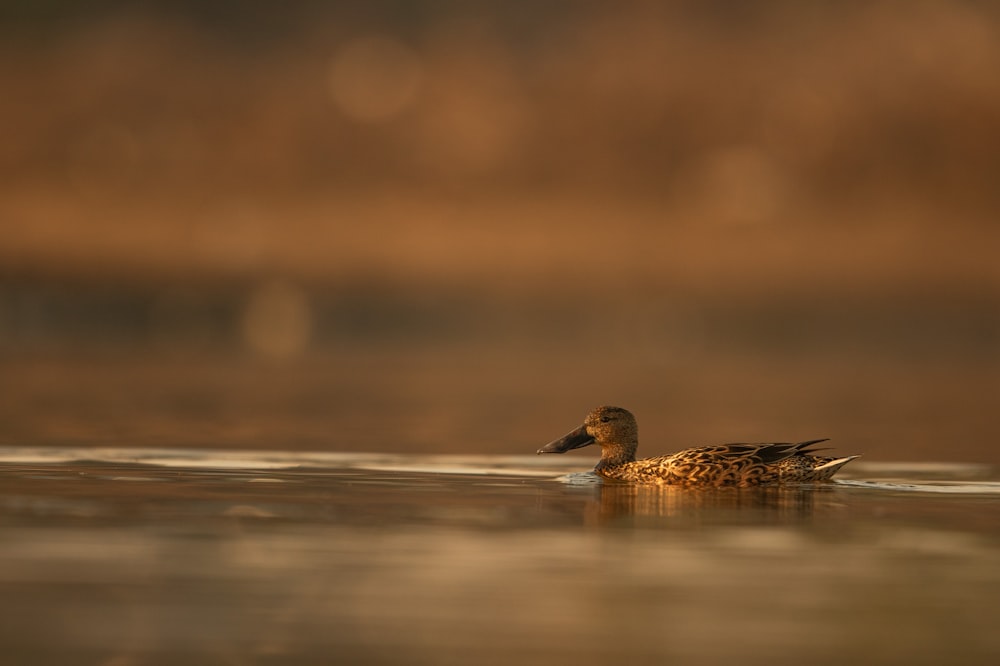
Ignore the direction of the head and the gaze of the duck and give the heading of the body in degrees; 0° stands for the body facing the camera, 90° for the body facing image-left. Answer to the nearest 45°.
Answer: approximately 90°
